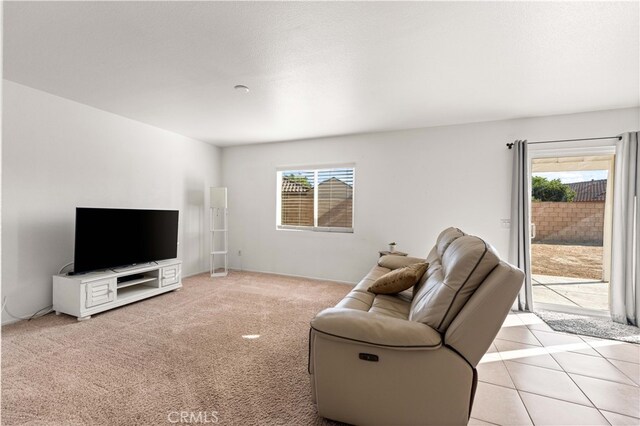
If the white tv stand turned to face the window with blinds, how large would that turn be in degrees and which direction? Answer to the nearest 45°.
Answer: approximately 45° to its left

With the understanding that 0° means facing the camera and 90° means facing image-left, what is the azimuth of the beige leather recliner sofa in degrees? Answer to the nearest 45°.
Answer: approximately 90°

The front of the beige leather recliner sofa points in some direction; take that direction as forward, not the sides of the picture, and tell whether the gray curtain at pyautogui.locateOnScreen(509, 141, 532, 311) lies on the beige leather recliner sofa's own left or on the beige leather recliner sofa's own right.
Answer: on the beige leather recliner sofa's own right

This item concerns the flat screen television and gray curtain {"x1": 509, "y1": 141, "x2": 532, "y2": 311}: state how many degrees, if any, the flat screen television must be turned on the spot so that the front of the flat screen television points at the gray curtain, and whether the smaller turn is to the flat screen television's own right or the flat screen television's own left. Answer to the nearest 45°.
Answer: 0° — it already faces it

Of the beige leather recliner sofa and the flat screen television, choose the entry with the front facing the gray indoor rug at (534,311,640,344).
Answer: the flat screen television

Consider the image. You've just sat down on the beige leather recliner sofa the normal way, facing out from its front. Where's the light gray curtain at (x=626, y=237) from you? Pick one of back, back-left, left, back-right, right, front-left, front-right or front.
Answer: back-right

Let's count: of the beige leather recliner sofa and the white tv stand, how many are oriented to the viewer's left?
1

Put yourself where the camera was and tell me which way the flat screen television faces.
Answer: facing the viewer and to the right of the viewer

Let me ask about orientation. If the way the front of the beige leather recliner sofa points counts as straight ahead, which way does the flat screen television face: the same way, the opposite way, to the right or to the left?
the opposite way

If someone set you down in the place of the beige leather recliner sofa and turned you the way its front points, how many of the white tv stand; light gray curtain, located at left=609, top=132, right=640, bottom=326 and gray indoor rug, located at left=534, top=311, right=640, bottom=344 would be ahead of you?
1

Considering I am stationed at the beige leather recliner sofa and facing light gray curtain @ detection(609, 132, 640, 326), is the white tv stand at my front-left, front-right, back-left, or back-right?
back-left

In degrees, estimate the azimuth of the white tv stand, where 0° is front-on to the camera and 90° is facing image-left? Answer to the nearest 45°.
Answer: approximately 315°

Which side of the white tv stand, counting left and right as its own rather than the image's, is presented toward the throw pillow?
front
